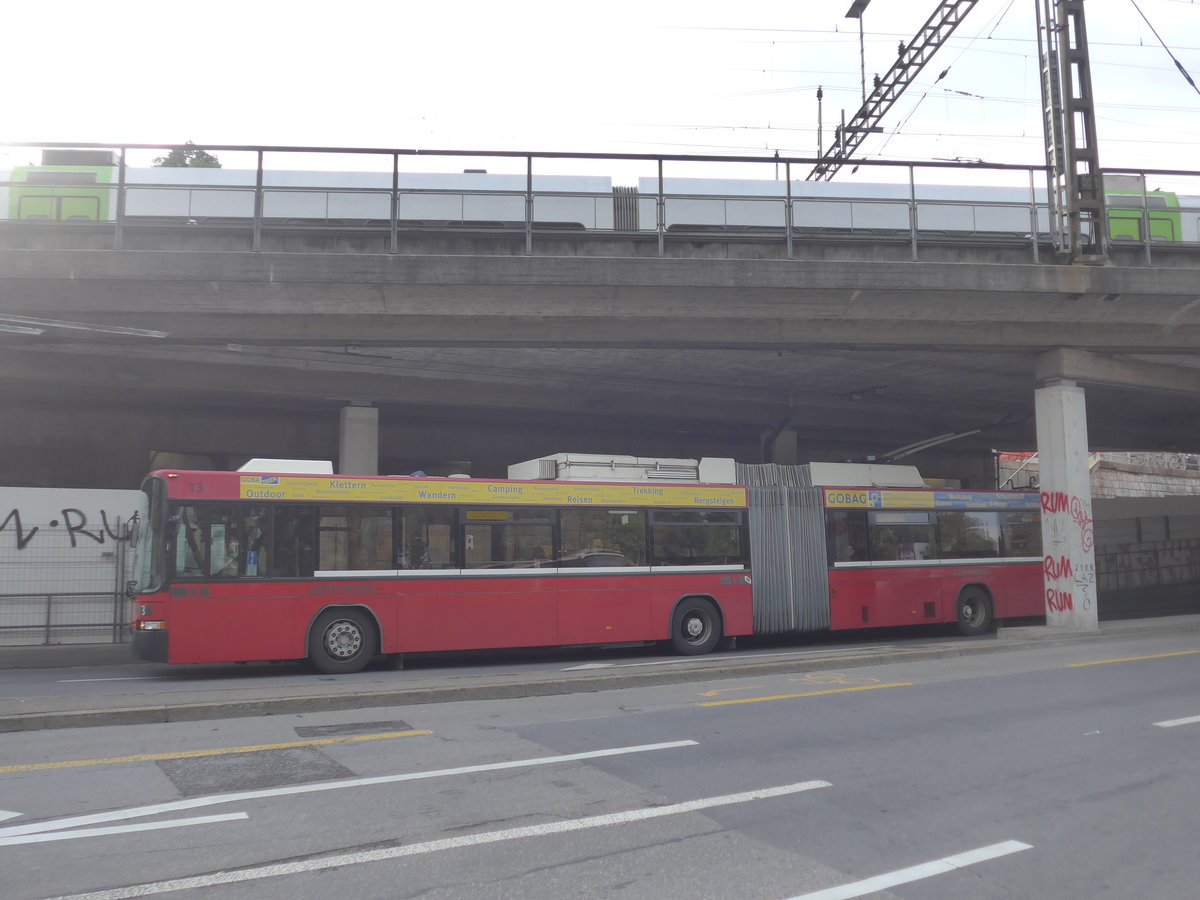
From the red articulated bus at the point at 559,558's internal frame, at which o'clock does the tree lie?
The tree is roughly at 2 o'clock from the red articulated bus.

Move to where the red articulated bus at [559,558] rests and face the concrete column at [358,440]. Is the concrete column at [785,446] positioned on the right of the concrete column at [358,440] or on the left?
right

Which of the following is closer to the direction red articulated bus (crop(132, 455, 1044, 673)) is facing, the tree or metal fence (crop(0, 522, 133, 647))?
the metal fence

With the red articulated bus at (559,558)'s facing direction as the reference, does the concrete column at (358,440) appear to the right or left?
on its right

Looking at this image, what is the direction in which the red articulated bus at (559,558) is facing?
to the viewer's left

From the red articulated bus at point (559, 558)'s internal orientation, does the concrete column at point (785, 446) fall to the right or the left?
on its right

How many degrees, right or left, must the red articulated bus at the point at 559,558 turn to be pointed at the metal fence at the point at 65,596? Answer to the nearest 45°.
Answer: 0° — it already faces it
